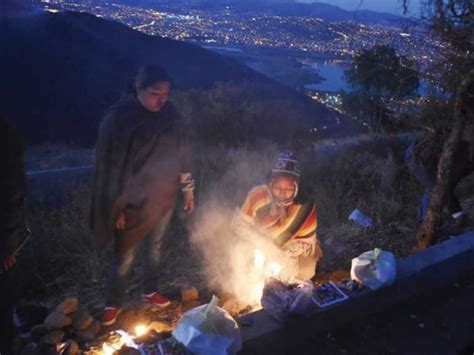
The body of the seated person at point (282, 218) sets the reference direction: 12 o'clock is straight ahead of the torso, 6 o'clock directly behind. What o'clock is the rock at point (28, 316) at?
The rock is roughly at 2 o'clock from the seated person.

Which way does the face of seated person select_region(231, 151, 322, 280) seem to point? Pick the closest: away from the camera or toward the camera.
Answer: toward the camera

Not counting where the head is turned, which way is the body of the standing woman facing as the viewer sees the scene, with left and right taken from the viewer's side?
facing the viewer and to the right of the viewer

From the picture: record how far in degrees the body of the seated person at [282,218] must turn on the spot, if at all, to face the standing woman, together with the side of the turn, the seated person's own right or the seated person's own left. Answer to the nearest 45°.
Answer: approximately 90° to the seated person's own right

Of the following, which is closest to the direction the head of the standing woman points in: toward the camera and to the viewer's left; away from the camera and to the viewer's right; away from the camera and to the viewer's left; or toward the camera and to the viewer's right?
toward the camera and to the viewer's right

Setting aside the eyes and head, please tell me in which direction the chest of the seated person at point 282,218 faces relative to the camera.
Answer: toward the camera

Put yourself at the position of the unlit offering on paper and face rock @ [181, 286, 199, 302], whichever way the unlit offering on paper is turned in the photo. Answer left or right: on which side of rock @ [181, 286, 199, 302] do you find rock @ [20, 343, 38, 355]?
left

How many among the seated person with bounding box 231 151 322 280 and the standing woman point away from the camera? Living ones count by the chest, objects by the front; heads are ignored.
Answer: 0

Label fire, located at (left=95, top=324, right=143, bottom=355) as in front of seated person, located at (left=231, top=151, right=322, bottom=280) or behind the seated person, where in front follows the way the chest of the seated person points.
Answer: in front

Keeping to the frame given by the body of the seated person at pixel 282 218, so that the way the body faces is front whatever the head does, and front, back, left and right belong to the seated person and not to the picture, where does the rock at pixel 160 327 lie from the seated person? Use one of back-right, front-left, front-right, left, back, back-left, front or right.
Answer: front-right

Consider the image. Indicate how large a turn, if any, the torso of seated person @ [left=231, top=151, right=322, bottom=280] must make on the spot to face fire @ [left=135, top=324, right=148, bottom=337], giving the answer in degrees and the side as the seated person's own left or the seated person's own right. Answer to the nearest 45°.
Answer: approximately 45° to the seated person's own right
